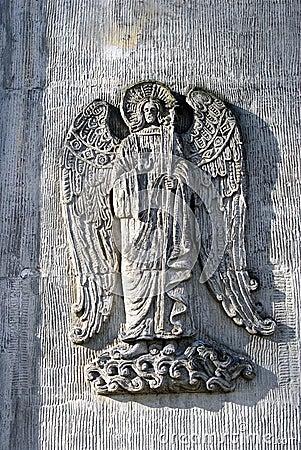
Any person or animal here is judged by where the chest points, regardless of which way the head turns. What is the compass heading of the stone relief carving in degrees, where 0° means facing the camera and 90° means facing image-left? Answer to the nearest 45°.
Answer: approximately 0°
